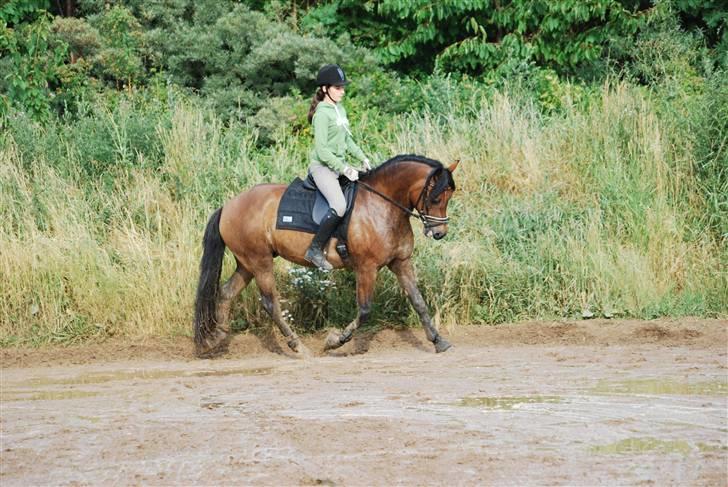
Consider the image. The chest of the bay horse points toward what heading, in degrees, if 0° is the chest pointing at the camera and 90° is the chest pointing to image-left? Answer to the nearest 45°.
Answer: approximately 270°
